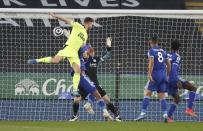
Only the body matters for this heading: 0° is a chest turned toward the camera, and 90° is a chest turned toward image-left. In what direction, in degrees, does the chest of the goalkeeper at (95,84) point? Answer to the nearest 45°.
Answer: approximately 0°

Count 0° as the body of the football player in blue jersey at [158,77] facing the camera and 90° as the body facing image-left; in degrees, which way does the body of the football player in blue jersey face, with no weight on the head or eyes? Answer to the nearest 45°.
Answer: approximately 135°

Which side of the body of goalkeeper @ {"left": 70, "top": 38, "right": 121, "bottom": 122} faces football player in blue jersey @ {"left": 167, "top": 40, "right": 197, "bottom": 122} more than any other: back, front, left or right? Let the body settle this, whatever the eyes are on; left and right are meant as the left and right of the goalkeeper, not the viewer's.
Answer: left
